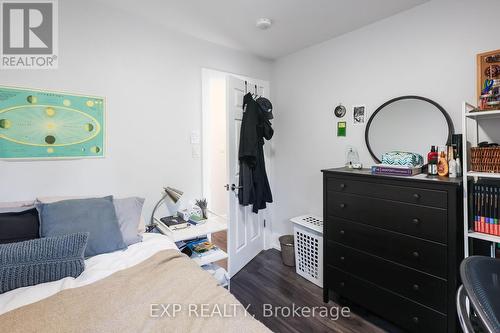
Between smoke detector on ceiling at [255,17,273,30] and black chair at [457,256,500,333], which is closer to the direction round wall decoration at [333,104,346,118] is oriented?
the smoke detector on ceiling

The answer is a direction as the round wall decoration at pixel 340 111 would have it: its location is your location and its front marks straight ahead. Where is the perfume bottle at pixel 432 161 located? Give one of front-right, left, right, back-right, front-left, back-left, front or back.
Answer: left

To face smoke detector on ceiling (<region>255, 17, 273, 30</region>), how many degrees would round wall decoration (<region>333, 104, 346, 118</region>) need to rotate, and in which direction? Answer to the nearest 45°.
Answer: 0° — it already faces it

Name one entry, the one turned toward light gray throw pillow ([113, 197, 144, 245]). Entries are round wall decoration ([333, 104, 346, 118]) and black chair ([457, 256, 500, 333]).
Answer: the round wall decoration

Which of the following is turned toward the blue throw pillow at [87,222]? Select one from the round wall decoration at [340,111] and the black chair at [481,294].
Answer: the round wall decoration

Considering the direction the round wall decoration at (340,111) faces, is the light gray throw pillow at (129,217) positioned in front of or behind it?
in front

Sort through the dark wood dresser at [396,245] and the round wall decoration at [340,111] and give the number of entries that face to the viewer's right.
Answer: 0

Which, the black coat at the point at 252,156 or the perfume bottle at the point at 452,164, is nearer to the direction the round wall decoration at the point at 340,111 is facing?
the black coat

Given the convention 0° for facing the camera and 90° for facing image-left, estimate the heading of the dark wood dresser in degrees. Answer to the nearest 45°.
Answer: approximately 45°
